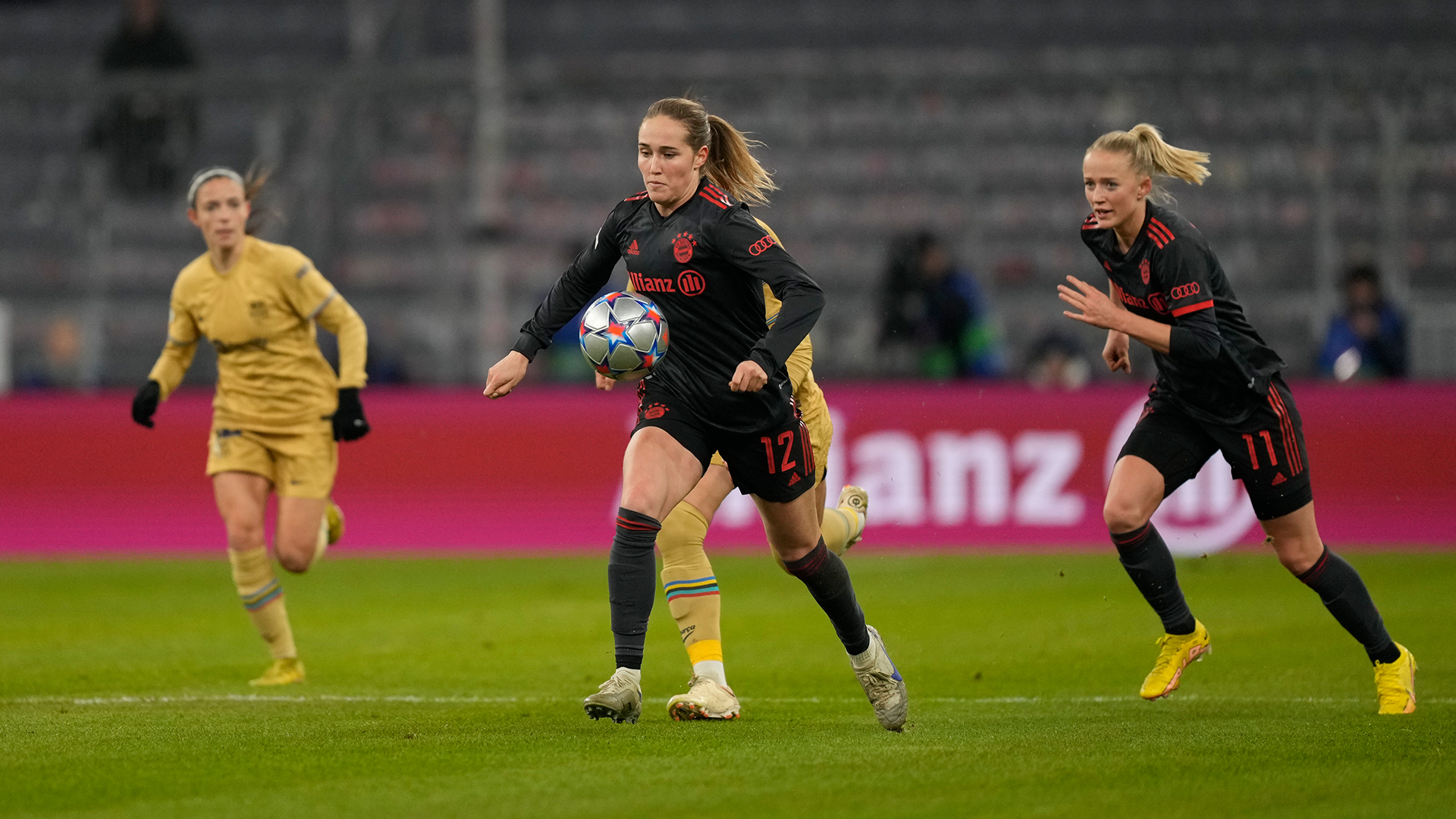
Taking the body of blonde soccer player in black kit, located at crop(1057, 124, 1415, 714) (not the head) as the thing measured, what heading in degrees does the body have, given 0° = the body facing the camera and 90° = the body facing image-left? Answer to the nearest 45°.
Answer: approximately 45°

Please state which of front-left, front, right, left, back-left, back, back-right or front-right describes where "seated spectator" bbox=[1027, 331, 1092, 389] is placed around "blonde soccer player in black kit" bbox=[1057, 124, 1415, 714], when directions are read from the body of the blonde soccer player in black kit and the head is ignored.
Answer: back-right

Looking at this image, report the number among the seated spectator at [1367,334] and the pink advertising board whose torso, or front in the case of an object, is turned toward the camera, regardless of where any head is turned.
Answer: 2

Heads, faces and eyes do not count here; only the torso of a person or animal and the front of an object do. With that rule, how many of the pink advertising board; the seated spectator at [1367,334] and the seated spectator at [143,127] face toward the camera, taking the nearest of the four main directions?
3

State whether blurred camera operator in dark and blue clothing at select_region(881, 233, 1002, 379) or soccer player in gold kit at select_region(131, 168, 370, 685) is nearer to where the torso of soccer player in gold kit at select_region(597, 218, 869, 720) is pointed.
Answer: the soccer player in gold kit

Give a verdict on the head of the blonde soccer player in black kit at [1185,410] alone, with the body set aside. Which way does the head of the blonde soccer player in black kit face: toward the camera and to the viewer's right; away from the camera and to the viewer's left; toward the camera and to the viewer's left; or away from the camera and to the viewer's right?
toward the camera and to the viewer's left

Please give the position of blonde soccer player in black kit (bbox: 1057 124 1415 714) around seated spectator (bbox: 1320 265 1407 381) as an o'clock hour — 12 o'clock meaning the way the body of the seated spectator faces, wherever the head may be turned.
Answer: The blonde soccer player in black kit is roughly at 12 o'clock from the seated spectator.

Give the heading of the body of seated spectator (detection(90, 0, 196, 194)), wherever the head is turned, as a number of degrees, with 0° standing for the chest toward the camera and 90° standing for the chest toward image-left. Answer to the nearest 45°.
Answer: approximately 0°

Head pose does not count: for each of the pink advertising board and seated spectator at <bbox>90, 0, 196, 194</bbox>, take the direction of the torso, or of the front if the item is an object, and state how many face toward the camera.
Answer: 2
